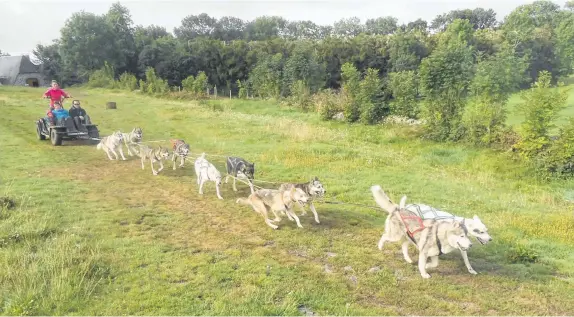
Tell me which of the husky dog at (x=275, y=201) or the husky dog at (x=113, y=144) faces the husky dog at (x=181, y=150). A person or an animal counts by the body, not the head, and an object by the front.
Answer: the husky dog at (x=113, y=144)

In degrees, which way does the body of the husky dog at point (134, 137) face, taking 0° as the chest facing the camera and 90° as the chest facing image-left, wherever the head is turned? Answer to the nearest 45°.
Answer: approximately 315°

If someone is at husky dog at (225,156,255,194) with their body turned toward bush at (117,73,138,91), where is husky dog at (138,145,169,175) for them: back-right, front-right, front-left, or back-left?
front-left

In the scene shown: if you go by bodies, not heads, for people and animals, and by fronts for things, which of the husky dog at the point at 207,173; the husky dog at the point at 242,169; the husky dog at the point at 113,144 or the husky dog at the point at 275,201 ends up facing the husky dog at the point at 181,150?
the husky dog at the point at 113,144

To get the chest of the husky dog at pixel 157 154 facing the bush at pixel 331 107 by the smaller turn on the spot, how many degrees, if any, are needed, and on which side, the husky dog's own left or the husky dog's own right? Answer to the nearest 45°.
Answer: approximately 90° to the husky dog's own left

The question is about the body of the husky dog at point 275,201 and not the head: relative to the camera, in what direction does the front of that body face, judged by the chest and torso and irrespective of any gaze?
to the viewer's right

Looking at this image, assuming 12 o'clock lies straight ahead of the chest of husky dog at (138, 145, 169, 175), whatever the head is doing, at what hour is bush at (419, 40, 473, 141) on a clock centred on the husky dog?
The bush is roughly at 10 o'clock from the husky dog.

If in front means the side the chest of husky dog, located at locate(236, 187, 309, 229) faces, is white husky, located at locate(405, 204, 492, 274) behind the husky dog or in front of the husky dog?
in front

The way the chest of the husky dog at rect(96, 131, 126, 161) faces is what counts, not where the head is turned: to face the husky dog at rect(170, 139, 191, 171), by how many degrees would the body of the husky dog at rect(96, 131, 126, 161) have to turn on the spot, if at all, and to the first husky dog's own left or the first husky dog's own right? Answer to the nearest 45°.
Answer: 0° — it already faces it

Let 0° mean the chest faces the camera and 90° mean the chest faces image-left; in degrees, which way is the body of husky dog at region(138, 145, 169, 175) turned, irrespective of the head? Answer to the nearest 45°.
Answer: approximately 315°

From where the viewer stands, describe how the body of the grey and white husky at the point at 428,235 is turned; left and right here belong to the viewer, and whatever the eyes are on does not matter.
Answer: facing the viewer and to the right of the viewer

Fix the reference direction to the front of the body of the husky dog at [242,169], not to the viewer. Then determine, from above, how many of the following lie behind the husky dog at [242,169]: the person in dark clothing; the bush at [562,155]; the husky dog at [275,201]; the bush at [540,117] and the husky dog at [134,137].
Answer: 2

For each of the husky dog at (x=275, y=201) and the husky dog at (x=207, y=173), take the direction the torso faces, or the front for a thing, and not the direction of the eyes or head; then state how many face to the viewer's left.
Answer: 0
